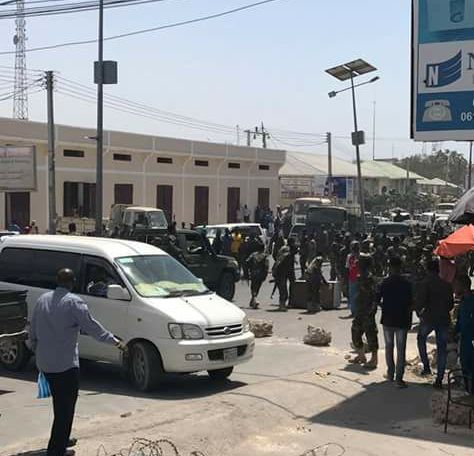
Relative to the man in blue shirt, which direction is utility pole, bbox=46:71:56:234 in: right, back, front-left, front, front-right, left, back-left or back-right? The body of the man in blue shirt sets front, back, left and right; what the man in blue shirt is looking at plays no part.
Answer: front-left

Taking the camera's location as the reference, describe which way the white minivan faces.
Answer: facing the viewer and to the right of the viewer

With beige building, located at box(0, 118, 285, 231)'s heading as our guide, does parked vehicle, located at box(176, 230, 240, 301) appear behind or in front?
in front

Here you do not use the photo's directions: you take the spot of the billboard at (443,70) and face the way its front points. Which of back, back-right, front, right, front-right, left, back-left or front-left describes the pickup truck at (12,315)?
front-right

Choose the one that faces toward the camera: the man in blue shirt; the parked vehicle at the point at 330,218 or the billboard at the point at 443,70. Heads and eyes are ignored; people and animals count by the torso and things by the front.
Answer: the billboard

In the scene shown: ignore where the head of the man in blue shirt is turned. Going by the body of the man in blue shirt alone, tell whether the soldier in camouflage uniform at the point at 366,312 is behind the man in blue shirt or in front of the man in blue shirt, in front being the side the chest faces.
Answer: in front

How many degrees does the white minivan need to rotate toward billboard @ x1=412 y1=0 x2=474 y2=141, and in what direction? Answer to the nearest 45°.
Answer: approximately 45° to its left

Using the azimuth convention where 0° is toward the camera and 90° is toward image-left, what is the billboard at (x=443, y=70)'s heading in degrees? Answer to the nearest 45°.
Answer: approximately 0°

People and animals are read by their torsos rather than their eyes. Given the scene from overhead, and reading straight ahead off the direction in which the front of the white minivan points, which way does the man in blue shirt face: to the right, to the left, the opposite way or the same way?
to the left

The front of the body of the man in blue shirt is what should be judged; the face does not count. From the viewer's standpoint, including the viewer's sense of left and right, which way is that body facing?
facing away from the viewer and to the right of the viewer

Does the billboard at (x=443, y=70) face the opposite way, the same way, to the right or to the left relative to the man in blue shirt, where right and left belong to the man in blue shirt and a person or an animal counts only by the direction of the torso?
the opposite way

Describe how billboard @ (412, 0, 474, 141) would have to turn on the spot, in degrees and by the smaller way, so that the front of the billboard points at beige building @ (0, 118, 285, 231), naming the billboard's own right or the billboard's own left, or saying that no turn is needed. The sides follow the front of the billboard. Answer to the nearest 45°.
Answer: approximately 135° to the billboard's own right
